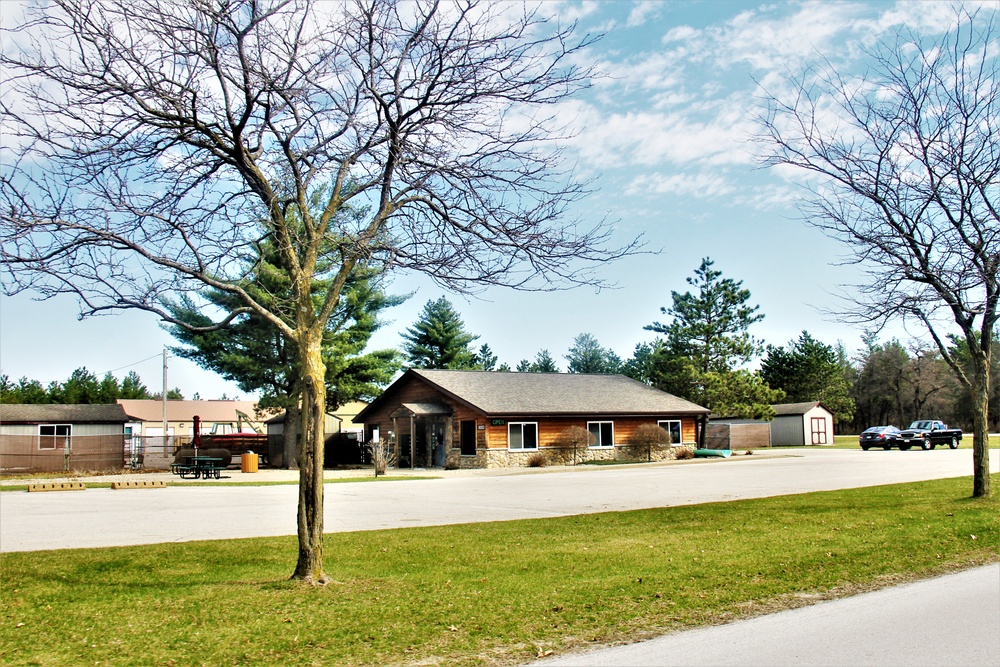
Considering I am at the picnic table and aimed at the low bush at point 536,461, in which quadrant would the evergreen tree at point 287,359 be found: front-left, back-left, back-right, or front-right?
front-left

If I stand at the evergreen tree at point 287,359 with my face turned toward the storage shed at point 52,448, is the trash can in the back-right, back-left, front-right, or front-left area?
front-left

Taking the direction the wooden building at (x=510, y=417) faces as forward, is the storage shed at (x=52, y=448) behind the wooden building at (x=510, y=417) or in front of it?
in front

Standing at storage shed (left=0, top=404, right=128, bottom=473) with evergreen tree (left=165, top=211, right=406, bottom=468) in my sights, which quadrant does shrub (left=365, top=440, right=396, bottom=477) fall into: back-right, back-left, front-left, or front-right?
front-right

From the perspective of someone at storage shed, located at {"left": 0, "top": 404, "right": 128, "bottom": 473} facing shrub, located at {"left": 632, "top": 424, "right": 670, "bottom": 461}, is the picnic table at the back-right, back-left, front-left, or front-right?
front-right

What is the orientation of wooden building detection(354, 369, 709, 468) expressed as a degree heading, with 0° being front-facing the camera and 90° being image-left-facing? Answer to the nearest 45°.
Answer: approximately 45°

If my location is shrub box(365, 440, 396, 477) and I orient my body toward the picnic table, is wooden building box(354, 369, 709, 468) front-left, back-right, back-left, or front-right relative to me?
back-right

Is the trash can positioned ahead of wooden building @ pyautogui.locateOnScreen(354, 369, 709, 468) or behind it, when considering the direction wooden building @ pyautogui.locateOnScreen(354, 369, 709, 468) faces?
ahead

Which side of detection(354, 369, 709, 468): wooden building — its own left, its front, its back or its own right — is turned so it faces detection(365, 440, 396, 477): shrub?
front
